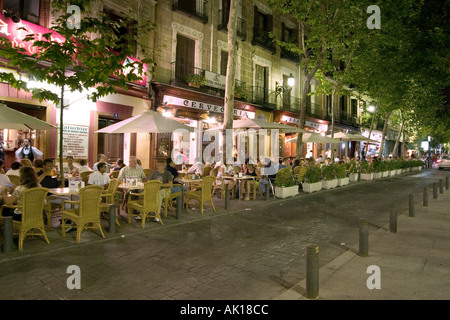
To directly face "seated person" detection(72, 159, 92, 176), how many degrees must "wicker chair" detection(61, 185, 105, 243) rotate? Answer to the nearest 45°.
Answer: approximately 45° to its right

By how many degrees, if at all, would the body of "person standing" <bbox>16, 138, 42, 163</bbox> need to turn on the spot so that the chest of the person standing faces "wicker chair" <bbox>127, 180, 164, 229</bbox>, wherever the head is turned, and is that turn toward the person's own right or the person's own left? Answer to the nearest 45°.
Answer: approximately 45° to the person's own left

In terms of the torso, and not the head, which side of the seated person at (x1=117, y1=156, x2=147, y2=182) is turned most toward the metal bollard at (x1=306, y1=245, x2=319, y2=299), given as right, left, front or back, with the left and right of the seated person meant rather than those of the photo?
front

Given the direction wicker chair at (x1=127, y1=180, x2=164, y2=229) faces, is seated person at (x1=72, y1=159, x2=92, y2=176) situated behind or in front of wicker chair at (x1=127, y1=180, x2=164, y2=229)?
in front

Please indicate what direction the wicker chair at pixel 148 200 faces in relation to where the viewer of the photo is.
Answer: facing away from the viewer and to the left of the viewer

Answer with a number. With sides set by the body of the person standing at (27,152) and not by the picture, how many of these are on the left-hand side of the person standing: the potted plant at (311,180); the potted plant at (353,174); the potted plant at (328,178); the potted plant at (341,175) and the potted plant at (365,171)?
5

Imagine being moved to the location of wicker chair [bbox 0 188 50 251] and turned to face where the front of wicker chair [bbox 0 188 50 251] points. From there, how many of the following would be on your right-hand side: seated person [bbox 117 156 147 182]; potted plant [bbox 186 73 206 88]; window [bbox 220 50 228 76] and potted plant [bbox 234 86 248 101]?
4

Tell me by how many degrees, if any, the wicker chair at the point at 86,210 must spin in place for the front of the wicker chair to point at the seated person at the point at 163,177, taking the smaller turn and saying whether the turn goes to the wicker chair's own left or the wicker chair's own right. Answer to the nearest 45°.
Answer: approximately 90° to the wicker chair's own right

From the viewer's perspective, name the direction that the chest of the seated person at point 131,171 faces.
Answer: toward the camera

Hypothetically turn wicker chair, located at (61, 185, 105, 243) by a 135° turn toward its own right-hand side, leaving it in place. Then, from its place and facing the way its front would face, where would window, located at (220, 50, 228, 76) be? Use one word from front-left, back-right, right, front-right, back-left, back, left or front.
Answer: front-left

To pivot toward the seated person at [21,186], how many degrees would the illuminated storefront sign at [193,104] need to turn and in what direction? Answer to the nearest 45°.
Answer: approximately 45° to its right

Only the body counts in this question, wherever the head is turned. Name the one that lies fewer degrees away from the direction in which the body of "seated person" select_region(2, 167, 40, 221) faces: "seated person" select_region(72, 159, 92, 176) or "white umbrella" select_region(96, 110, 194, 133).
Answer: the seated person
